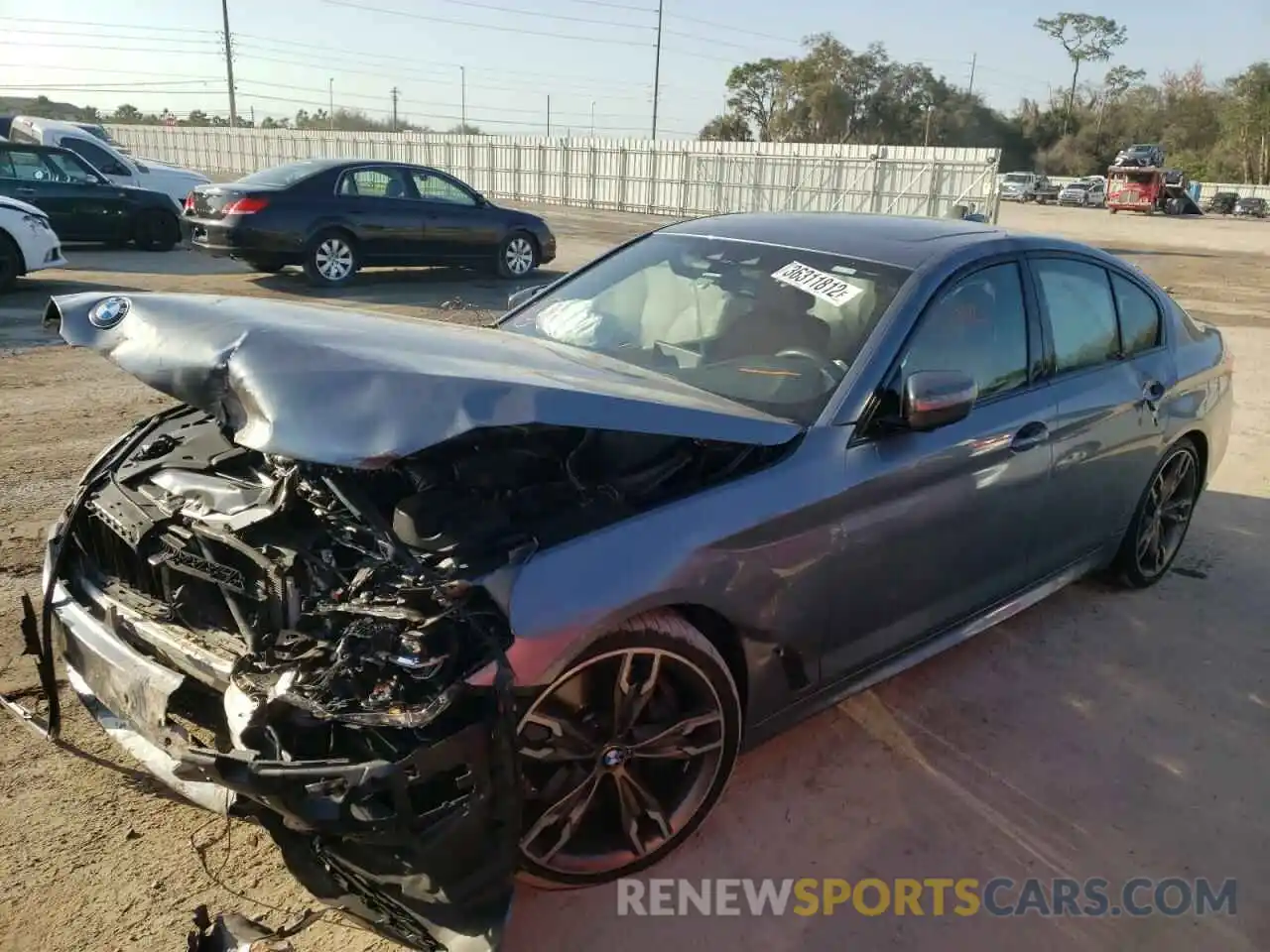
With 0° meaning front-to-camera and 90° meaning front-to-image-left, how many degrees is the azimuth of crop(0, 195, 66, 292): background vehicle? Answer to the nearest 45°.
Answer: approximately 270°

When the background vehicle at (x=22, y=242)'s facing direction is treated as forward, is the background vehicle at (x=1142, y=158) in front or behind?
in front

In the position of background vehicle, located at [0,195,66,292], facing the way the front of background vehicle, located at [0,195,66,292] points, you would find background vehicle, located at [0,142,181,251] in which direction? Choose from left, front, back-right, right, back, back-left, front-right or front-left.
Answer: left

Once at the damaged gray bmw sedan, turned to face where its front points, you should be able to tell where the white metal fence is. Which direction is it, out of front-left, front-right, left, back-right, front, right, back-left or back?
back-right

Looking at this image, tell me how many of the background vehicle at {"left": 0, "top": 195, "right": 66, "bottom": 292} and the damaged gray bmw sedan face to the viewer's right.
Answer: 1

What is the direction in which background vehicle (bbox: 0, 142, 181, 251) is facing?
to the viewer's right

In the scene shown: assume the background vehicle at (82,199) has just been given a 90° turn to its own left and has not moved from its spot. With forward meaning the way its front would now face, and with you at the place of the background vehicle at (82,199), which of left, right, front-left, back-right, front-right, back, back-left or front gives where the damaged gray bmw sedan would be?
back

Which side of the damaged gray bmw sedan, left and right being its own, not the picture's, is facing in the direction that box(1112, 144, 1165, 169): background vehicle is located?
back

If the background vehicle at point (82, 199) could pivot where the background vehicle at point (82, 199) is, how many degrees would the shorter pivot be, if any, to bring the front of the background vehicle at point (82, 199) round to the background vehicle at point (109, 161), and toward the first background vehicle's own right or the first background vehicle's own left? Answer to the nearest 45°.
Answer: approximately 90° to the first background vehicle's own left

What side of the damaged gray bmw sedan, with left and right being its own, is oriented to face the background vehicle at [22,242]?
right

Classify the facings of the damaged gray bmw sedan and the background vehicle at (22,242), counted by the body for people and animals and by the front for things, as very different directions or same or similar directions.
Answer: very different directions

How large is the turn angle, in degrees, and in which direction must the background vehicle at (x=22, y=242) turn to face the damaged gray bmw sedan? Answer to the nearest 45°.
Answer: approximately 90° to its right

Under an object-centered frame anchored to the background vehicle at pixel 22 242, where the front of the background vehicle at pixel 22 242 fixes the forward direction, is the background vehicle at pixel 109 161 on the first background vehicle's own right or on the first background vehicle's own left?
on the first background vehicle's own left

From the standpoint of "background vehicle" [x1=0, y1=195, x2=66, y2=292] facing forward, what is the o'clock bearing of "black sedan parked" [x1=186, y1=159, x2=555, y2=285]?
The black sedan parked is roughly at 12 o'clock from the background vehicle.

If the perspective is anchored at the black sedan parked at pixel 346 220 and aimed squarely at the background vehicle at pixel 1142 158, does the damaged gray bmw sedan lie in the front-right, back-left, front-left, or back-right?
back-right

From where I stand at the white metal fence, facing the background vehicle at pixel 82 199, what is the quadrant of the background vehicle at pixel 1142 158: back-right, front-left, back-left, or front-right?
back-left
